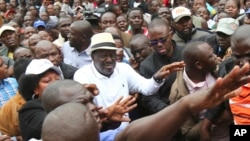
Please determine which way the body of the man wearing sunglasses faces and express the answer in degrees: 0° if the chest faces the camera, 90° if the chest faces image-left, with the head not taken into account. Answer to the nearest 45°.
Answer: approximately 45°
